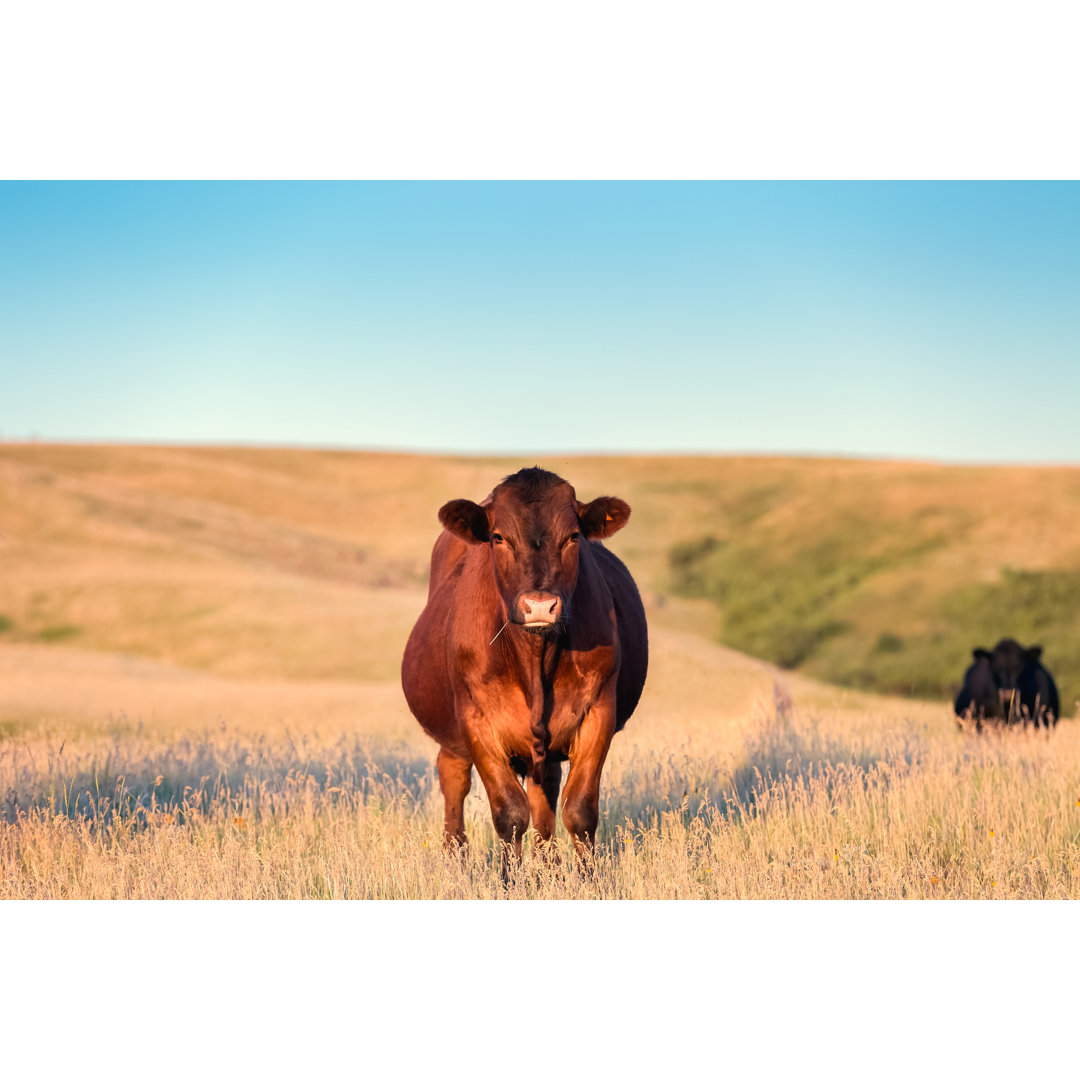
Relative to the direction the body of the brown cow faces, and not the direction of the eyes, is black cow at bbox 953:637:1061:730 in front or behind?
behind

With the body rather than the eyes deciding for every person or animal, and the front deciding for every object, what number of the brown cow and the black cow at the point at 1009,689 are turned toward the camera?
2

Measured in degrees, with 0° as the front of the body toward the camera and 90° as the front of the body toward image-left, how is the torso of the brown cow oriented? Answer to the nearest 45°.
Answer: approximately 0°

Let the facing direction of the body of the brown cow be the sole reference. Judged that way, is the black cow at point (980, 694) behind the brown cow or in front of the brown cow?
behind

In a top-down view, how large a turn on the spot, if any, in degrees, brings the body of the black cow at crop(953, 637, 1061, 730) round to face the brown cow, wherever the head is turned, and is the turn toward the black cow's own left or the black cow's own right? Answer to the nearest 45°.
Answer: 0° — it already faces it
